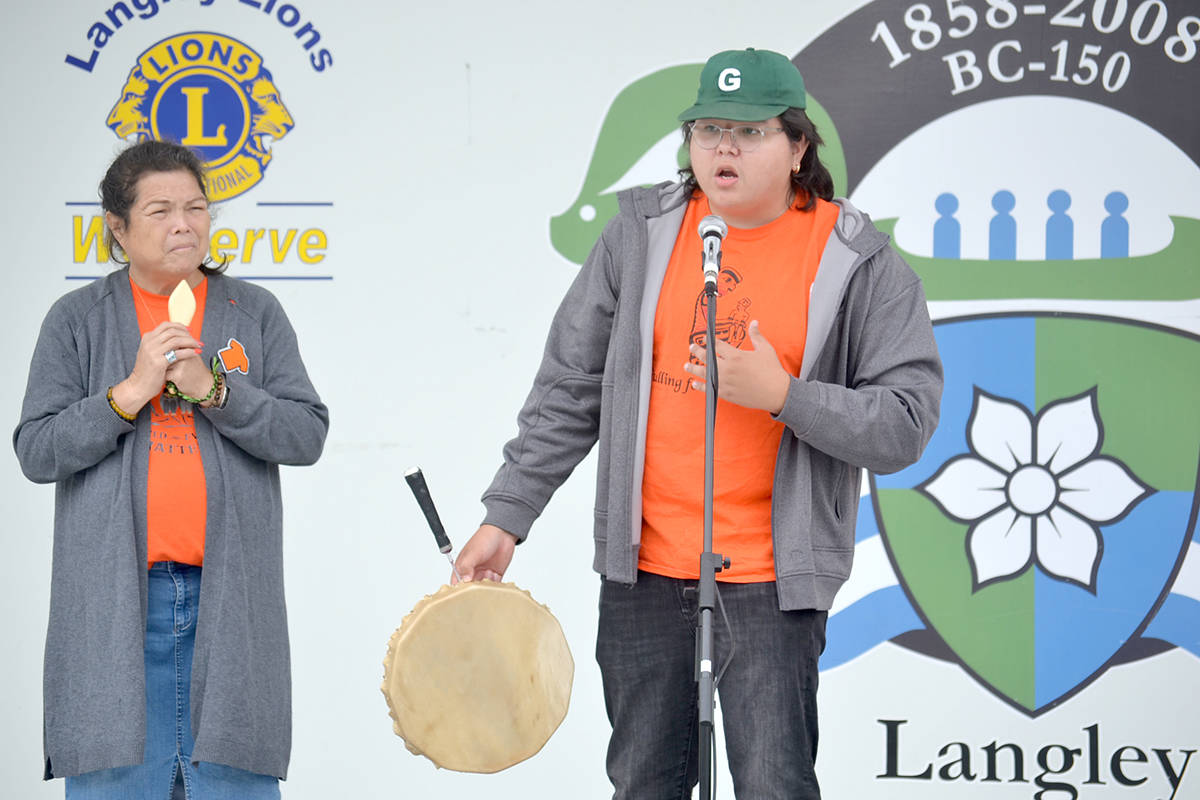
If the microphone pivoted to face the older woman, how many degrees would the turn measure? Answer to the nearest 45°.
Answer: approximately 90° to its left

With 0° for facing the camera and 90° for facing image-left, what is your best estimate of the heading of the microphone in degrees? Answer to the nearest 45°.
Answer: approximately 180°

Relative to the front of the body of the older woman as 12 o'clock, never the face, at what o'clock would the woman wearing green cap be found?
The woman wearing green cap is roughly at 10 o'clock from the older woman.

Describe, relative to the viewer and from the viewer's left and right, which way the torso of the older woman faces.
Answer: facing the viewer

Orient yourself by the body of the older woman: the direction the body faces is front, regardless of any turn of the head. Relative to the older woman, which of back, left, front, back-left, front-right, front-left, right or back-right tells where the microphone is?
front-left

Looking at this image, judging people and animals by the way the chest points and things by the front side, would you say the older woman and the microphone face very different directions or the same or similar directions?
very different directions

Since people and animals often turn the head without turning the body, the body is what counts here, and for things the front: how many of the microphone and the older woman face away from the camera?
1
